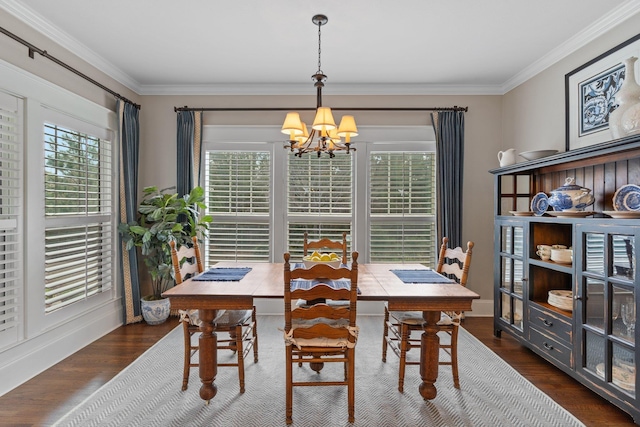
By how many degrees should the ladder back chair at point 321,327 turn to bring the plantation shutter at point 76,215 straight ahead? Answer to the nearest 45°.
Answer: approximately 45° to its left

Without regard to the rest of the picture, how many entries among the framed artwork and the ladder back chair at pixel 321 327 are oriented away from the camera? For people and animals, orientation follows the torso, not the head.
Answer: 1

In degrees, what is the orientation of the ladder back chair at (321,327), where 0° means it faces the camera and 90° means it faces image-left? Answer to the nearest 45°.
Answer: approximately 180°

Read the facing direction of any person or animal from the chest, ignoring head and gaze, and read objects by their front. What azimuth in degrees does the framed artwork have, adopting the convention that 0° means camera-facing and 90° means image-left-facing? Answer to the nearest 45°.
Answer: approximately 45°

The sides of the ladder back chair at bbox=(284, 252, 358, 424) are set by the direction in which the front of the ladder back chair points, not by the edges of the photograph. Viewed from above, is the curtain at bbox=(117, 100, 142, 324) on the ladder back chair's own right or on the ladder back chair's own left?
on the ladder back chair's own left

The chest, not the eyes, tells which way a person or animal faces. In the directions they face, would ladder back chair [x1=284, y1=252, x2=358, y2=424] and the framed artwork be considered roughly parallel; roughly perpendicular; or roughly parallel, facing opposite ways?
roughly perpendicular

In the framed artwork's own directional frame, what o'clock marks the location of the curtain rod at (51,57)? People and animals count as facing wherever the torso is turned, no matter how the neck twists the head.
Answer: The curtain rod is roughly at 12 o'clock from the framed artwork.

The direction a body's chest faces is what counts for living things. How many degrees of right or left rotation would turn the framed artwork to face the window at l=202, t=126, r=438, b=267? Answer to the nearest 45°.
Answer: approximately 45° to its right

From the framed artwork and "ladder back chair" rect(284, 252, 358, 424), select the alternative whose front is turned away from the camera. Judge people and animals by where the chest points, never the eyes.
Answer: the ladder back chair

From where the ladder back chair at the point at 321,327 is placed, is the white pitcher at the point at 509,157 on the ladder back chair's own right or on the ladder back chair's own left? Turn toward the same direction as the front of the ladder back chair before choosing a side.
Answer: on the ladder back chair's own right

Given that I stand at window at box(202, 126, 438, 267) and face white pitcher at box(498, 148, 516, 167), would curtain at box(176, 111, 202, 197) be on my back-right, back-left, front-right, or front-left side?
back-right
